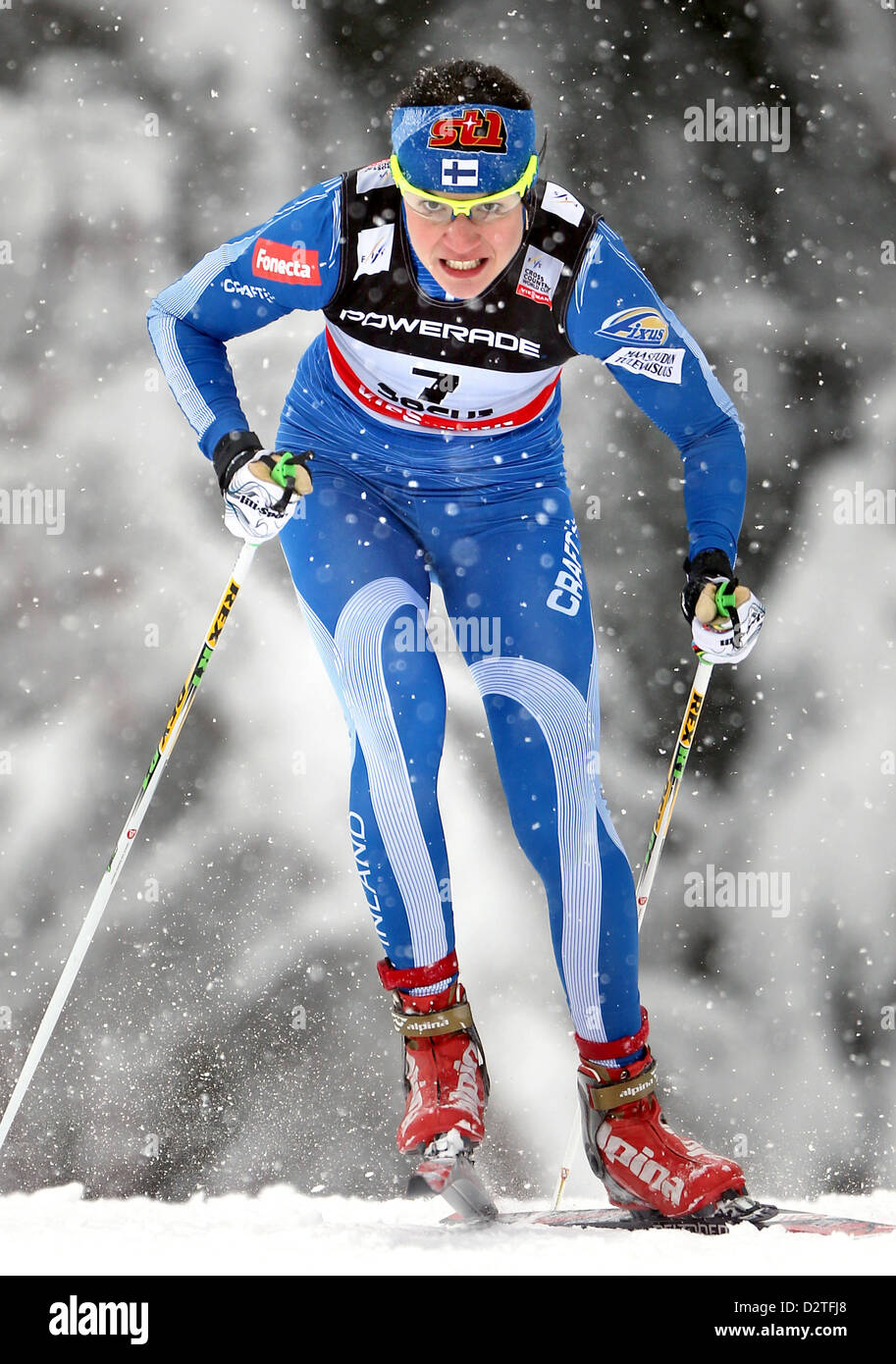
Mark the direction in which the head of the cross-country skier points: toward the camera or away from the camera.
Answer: toward the camera

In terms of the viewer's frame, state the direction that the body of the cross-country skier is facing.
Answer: toward the camera
